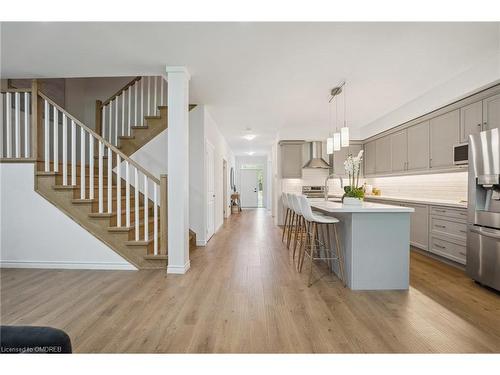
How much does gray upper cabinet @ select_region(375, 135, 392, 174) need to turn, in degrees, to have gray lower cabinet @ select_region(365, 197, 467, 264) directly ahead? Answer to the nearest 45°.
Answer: approximately 45° to its left

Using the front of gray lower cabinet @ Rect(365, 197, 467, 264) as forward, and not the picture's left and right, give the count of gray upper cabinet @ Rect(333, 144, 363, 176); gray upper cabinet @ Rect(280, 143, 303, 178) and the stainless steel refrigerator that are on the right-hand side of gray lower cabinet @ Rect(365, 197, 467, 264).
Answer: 2

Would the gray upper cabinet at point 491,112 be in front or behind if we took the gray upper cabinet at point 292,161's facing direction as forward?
in front

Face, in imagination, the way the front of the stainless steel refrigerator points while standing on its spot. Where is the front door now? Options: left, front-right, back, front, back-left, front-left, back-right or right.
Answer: right

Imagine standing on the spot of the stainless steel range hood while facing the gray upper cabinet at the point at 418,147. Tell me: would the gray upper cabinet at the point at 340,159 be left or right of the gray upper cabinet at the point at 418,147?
left

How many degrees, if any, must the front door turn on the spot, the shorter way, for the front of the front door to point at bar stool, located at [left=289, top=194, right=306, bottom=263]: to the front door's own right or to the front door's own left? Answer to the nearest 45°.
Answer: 0° — it already faces it

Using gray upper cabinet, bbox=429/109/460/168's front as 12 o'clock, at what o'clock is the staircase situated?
The staircase is roughly at 12 o'clock from the gray upper cabinet.

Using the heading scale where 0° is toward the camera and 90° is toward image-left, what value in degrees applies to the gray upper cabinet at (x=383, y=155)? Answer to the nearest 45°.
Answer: approximately 45°

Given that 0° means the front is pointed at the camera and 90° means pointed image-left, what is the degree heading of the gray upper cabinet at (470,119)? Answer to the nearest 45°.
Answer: approximately 45°

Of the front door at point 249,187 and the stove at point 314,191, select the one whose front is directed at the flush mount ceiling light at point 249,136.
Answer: the front door

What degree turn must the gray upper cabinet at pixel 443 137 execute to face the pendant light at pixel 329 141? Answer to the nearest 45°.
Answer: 0° — it already faces it

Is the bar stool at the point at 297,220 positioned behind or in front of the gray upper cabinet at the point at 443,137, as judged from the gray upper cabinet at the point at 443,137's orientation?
in front
